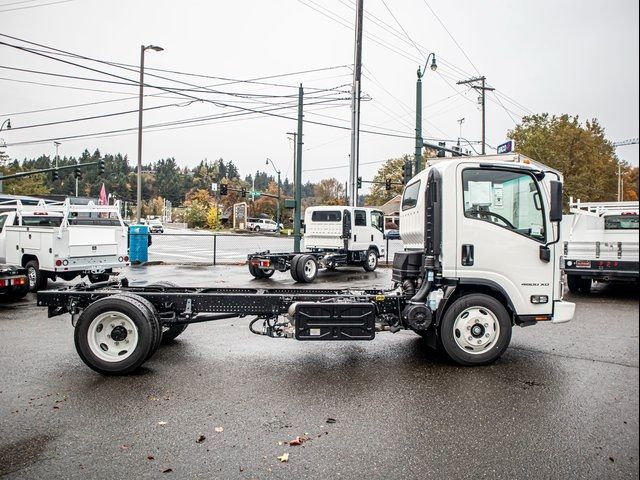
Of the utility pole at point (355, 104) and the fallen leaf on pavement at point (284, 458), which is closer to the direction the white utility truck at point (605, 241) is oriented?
the utility pole

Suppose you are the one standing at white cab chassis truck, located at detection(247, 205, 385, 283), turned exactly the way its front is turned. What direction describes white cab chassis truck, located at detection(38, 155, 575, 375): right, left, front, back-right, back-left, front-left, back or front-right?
back-right

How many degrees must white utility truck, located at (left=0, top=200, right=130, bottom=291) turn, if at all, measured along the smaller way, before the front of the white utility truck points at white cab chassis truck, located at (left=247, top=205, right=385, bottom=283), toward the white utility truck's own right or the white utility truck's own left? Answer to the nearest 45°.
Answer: approximately 135° to the white utility truck's own right

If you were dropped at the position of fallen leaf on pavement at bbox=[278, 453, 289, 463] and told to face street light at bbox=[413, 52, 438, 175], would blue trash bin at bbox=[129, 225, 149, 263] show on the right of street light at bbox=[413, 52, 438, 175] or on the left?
left

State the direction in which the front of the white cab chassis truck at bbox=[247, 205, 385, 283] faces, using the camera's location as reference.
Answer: facing away from the viewer and to the right of the viewer

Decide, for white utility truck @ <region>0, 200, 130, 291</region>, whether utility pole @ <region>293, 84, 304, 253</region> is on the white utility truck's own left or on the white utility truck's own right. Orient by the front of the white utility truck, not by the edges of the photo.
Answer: on the white utility truck's own right

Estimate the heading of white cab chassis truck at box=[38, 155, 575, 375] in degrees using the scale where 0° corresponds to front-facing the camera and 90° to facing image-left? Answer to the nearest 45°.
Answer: approximately 270°

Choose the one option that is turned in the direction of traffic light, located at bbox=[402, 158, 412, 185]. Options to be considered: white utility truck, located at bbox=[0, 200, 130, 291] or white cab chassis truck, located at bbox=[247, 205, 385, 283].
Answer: the white cab chassis truck

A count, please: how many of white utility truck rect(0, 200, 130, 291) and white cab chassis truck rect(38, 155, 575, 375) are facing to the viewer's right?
1

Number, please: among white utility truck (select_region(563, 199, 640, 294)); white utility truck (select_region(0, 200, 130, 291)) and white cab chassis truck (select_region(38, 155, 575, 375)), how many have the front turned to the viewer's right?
1

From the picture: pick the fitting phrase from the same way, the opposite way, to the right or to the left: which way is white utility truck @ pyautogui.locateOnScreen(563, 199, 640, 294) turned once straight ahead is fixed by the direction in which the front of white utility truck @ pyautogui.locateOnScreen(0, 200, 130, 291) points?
to the right

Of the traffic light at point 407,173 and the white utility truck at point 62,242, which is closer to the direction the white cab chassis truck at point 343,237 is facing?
the traffic light

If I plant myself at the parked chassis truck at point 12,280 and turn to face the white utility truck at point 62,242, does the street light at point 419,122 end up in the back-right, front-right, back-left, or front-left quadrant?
front-right
